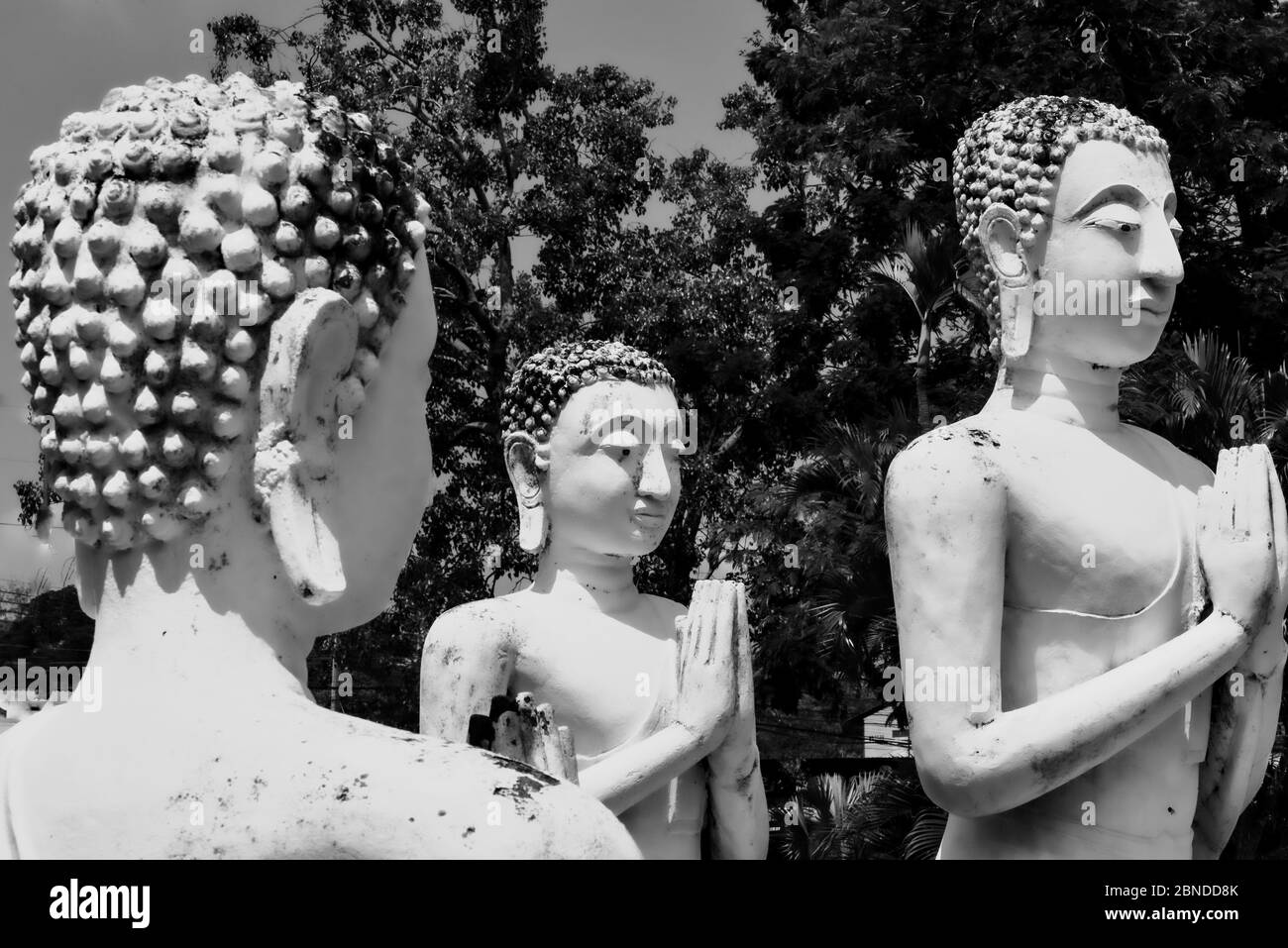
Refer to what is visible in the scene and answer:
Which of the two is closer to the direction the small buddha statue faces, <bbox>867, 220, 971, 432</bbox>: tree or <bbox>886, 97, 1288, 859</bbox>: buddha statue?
the buddha statue

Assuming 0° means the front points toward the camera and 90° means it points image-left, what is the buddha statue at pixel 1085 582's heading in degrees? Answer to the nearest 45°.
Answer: approximately 315°

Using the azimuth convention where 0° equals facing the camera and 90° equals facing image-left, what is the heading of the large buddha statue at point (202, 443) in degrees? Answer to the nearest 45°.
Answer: approximately 225°

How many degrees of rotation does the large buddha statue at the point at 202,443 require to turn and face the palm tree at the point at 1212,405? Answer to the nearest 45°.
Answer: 0° — it already faces it

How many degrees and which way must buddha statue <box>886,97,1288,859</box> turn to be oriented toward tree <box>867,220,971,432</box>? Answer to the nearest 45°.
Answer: approximately 135° to its left

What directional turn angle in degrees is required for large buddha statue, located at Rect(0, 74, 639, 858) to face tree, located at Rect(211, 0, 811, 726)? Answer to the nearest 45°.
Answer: approximately 45° to its left

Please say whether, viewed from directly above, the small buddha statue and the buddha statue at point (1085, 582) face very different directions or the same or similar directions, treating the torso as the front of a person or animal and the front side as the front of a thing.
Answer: same or similar directions

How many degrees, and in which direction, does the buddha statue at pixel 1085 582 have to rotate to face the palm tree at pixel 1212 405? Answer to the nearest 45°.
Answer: approximately 135° to its left

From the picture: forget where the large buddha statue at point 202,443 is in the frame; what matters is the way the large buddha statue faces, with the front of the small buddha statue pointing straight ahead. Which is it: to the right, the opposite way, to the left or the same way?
to the left

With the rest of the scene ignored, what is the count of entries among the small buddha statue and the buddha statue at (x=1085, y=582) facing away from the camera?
0
